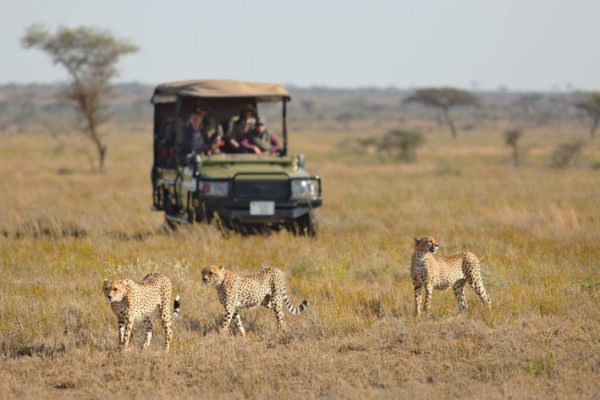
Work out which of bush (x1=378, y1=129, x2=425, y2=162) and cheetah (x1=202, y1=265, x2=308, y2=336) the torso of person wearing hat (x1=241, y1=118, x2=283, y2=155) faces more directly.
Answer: the cheetah

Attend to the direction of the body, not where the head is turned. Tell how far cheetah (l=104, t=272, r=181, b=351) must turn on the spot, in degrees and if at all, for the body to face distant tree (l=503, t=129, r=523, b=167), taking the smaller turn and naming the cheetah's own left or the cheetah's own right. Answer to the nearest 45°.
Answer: approximately 180°

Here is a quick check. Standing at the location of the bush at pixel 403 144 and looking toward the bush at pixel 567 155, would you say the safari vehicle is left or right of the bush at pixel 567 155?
right

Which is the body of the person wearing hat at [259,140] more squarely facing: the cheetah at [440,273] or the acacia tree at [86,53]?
the cheetah

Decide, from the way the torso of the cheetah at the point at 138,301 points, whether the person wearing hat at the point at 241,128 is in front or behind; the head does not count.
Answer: behind

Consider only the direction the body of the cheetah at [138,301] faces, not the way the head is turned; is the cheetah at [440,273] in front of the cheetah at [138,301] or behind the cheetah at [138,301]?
behind

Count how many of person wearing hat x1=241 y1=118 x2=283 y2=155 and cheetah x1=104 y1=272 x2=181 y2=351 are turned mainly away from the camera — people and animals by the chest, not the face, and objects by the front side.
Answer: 0

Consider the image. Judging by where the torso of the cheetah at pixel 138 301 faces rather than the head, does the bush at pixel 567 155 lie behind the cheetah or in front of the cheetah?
behind

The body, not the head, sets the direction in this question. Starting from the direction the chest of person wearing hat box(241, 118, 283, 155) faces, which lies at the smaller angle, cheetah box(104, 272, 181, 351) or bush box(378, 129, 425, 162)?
the cheetah

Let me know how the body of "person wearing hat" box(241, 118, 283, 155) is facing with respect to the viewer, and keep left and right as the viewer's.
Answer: facing the viewer

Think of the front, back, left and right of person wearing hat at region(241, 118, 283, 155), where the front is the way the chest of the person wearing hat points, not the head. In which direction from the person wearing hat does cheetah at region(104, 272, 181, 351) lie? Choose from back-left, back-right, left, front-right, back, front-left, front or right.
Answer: front

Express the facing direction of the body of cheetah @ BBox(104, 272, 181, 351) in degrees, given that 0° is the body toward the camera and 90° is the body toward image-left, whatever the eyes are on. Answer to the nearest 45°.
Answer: approximately 45°

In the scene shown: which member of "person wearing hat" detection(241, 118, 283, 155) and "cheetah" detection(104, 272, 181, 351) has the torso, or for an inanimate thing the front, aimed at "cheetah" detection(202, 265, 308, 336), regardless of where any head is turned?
the person wearing hat

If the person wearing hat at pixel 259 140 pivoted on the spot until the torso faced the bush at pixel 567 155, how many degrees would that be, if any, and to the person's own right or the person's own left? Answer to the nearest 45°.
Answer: approximately 135° to the person's own left

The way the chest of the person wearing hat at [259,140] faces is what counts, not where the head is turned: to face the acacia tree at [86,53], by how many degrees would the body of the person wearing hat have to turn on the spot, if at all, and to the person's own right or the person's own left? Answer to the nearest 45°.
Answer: approximately 180°
